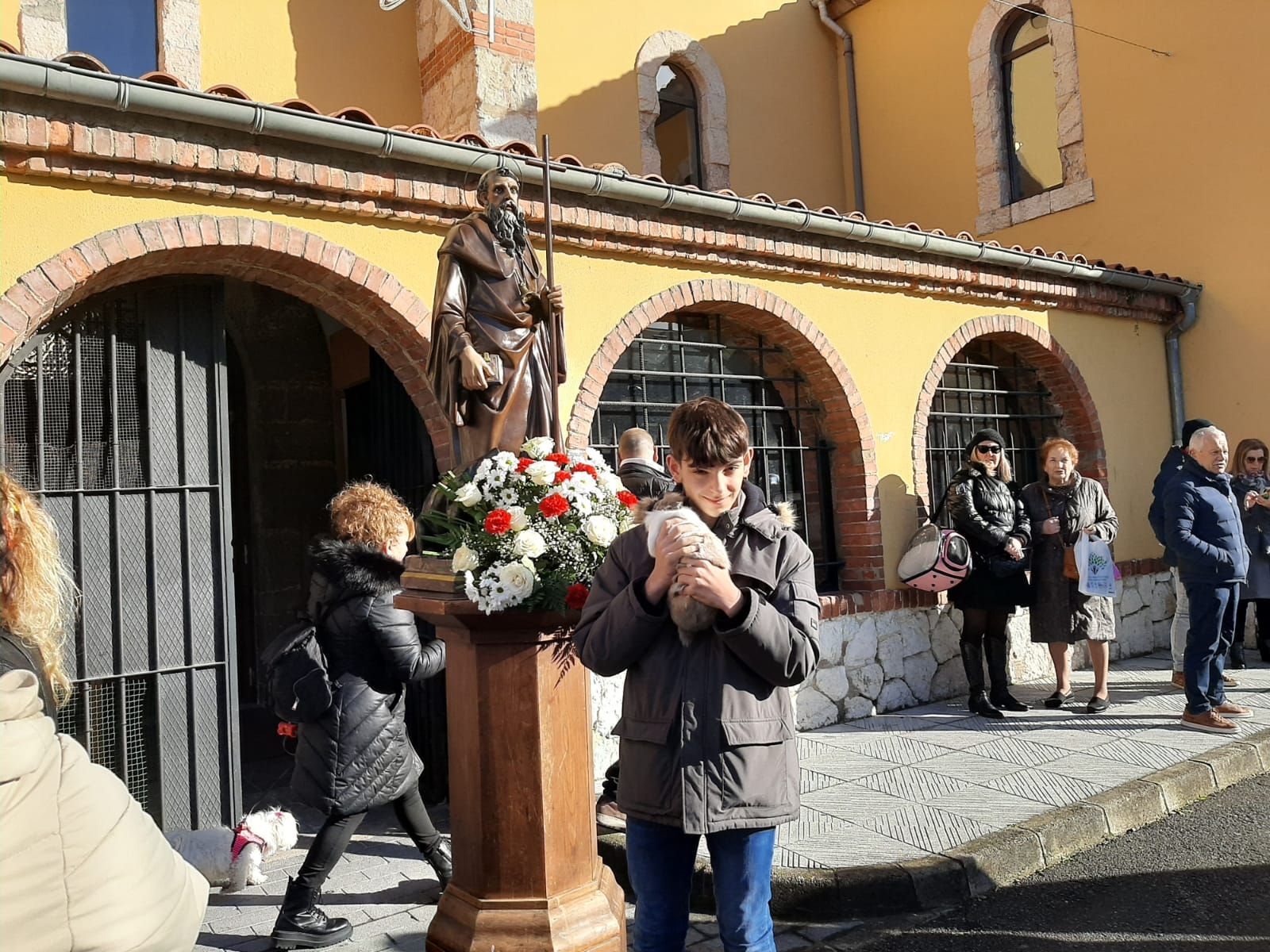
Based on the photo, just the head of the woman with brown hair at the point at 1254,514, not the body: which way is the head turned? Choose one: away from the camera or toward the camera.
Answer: toward the camera

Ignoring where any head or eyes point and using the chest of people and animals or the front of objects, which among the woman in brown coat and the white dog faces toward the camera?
the woman in brown coat

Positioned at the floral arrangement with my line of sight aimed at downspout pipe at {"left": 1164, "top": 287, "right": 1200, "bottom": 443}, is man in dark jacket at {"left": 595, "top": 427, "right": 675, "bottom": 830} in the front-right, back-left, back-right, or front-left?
front-left

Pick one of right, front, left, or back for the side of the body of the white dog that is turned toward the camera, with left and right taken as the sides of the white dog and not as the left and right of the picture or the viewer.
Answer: right

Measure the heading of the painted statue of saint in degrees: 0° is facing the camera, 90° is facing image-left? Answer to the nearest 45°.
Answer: approximately 315°

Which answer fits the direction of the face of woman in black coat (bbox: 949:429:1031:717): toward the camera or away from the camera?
toward the camera

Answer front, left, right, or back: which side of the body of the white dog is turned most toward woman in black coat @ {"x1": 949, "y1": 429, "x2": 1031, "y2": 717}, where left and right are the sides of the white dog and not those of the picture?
front

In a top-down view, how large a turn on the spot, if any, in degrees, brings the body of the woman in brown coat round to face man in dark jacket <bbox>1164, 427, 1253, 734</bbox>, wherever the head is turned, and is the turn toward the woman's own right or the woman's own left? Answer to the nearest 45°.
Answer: approximately 45° to the woman's own left

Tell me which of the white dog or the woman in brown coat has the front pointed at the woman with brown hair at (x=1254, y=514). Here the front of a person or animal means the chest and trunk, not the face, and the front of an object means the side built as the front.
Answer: the white dog

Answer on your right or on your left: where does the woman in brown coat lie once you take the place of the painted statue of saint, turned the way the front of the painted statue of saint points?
on your left

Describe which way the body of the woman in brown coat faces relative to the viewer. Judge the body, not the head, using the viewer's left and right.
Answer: facing the viewer
